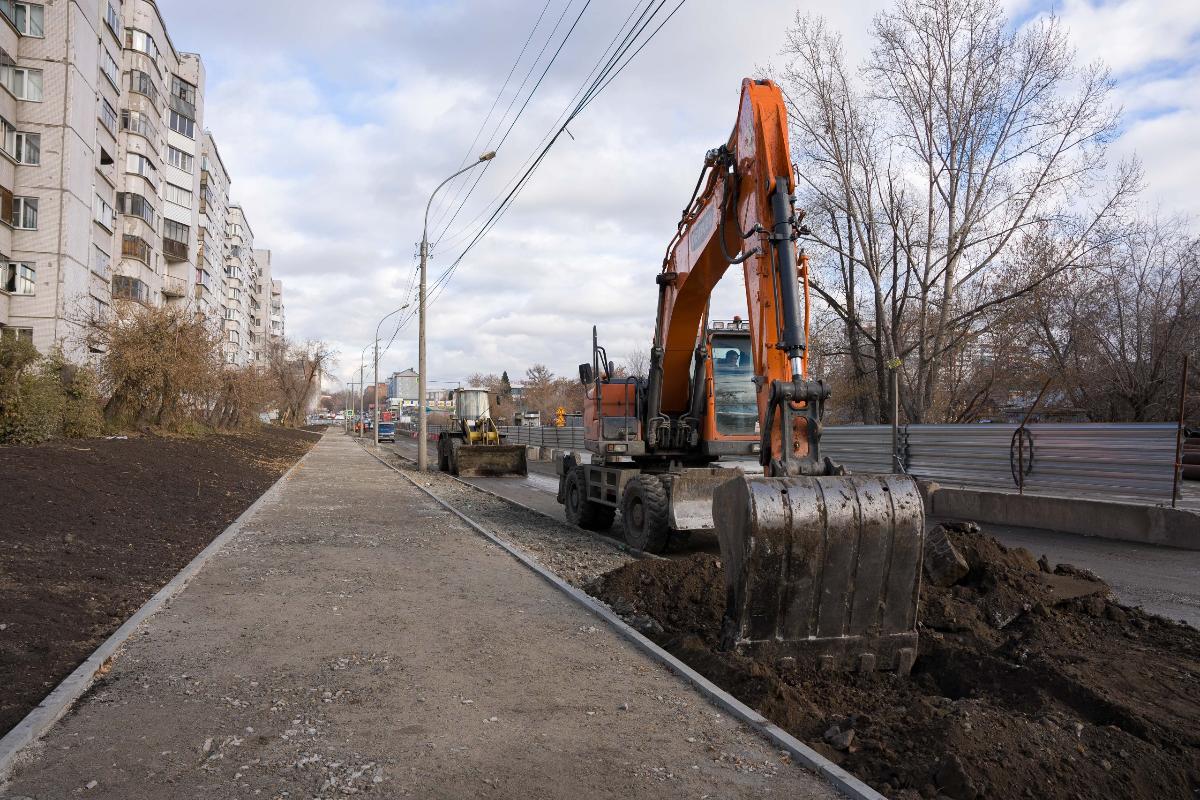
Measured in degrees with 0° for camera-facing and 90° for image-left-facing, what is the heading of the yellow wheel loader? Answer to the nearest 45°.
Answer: approximately 315°

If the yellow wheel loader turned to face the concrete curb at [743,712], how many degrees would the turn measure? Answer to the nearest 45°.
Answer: approximately 45° to its right

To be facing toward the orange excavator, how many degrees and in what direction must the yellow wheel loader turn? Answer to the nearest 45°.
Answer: approximately 45° to its right

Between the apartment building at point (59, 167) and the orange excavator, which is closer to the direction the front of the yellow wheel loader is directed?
the orange excavator

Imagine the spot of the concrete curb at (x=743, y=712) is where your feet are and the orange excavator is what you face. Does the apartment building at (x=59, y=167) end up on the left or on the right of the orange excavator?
left

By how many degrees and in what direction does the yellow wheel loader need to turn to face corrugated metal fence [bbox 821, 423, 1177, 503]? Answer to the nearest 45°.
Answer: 0° — it already faces it

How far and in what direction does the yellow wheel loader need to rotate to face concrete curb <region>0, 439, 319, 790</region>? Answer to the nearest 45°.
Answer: approximately 45° to its right
